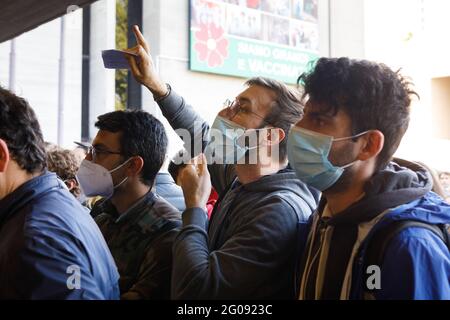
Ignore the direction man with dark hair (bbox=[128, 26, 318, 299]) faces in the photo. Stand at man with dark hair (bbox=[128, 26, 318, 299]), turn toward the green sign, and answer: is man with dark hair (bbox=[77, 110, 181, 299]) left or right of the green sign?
left

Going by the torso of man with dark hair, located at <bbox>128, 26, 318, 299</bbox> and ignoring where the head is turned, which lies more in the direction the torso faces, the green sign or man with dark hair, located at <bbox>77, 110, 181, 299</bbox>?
the man with dark hair

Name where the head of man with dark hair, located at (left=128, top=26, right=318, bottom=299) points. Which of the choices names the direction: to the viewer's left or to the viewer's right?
to the viewer's left

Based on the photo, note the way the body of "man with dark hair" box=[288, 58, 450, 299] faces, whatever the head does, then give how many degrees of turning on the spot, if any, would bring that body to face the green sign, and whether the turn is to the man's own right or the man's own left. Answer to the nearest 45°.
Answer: approximately 135° to the man's own right

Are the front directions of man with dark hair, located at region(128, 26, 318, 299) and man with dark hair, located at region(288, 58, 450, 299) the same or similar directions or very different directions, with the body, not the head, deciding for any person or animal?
same or similar directions

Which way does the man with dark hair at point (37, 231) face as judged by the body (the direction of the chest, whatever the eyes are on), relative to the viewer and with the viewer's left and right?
facing to the left of the viewer

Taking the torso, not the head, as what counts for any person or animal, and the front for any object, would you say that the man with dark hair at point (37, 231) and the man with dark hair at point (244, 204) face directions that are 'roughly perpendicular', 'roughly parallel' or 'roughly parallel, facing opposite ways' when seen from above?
roughly parallel

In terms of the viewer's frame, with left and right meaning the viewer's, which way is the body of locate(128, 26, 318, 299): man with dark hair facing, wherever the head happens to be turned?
facing to the left of the viewer

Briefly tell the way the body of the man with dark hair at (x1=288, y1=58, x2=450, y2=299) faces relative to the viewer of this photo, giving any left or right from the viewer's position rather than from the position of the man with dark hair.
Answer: facing the viewer and to the left of the viewer

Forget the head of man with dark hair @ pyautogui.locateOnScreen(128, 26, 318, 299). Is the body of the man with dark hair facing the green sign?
no

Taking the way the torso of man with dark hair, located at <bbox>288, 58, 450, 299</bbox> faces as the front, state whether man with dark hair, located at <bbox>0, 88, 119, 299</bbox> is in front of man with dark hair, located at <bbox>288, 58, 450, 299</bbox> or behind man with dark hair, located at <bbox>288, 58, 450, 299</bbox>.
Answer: in front

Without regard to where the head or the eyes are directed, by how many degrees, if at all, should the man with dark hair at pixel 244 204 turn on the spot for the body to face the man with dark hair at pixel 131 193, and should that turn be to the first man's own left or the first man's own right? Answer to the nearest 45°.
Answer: approximately 45° to the first man's own right

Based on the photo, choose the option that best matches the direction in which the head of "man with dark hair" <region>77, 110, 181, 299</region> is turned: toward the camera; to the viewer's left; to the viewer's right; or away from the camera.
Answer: to the viewer's left

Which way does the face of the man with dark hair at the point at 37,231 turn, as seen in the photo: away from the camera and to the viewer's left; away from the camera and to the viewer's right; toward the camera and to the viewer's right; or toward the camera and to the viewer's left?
away from the camera and to the viewer's left
